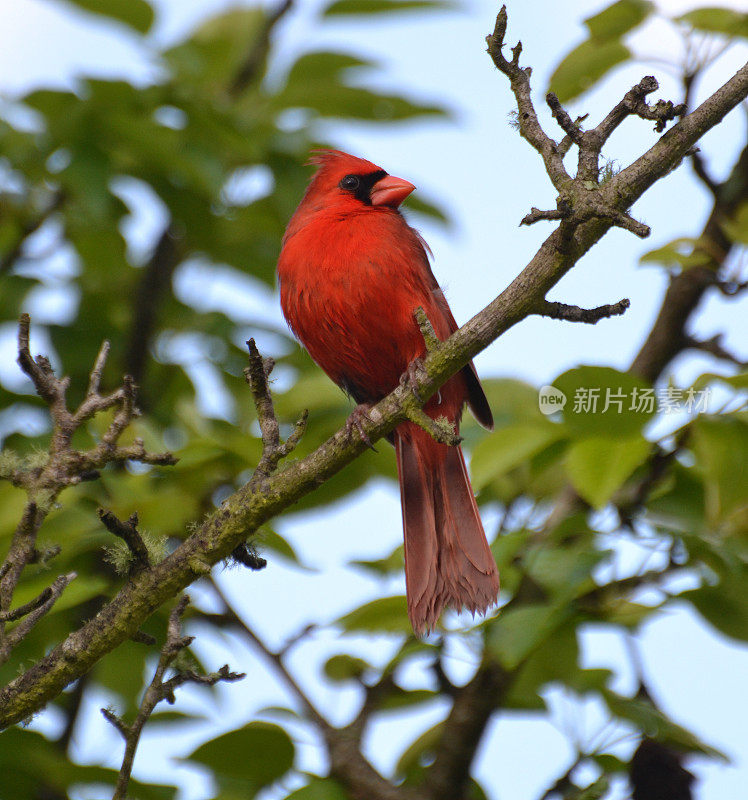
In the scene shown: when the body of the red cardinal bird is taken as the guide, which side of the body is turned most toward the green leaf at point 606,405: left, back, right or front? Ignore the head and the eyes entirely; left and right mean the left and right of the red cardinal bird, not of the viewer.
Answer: back

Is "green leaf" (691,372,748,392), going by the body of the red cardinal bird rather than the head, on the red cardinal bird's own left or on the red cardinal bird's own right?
on the red cardinal bird's own left

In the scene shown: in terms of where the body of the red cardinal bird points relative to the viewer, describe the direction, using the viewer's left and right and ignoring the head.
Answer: facing the viewer and to the left of the viewer

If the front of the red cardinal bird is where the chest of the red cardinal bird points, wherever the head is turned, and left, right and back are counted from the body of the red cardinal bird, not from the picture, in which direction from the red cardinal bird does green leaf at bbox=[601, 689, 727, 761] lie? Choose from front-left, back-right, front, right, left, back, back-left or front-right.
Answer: back
